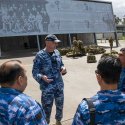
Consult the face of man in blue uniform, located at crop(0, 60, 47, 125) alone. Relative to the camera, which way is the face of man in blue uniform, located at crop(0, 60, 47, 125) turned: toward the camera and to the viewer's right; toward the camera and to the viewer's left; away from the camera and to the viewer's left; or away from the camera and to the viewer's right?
away from the camera and to the viewer's right

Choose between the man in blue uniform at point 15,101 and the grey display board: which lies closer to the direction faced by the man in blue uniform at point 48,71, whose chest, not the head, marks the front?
the man in blue uniform

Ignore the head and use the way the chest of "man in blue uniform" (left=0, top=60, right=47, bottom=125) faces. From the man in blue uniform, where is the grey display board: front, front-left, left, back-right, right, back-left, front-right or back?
front-left

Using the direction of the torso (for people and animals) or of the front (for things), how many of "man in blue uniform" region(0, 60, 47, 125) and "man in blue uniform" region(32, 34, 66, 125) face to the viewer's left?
0

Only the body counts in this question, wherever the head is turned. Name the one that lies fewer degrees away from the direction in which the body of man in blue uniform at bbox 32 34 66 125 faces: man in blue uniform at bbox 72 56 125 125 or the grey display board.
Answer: the man in blue uniform

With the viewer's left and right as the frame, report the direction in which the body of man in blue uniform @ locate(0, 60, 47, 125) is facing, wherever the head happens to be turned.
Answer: facing away from the viewer and to the right of the viewer

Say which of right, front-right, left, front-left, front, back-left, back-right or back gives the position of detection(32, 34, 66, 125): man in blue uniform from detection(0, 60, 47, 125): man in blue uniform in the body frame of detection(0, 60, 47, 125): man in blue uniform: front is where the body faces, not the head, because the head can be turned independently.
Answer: front-left

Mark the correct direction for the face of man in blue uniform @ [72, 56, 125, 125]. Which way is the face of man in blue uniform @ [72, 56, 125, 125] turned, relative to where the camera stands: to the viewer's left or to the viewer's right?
to the viewer's left

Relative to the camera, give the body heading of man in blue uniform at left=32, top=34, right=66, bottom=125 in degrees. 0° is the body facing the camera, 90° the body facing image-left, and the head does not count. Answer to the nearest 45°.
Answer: approximately 315°
